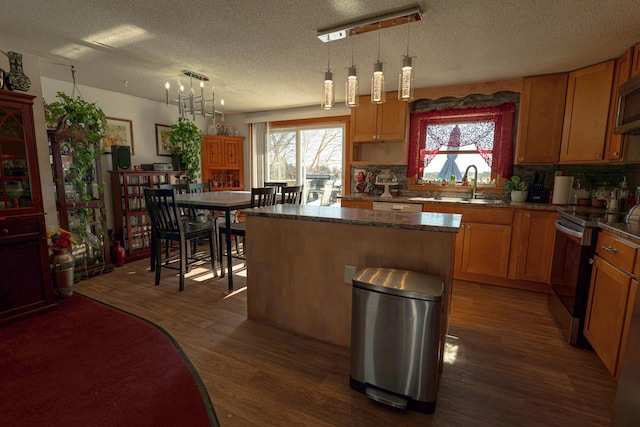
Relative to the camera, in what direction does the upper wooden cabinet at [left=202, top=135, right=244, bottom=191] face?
facing the viewer

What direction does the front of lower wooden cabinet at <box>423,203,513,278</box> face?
toward the camera

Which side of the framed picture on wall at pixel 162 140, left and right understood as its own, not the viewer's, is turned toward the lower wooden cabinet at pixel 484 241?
front

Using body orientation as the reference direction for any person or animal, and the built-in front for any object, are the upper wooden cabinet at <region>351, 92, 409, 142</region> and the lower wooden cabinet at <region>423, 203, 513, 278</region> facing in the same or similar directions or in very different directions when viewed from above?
same or similar directions

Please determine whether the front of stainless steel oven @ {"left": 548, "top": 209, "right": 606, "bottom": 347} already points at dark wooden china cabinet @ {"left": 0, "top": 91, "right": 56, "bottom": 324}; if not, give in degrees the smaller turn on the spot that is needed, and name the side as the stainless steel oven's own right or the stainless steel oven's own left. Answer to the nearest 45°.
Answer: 0° — it already faces it

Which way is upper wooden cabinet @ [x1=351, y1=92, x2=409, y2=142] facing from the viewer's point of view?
toward the camera

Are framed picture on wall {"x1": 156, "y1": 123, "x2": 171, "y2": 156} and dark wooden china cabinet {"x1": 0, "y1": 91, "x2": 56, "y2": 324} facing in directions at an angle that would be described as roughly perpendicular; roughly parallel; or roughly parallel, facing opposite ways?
roughly parallel

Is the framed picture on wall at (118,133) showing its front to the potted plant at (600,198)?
yes

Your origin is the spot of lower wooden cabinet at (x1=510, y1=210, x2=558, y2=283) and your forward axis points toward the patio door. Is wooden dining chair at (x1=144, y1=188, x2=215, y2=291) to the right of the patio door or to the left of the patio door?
left

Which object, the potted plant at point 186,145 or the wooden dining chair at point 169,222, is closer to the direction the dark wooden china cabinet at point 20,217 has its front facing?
the wooden dining chair

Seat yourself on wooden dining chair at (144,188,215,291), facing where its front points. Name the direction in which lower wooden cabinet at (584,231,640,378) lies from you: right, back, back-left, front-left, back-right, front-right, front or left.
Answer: right

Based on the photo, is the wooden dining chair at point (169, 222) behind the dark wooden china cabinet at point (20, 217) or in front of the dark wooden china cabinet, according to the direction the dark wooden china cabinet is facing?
in front

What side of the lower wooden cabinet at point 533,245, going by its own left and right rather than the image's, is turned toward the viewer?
front

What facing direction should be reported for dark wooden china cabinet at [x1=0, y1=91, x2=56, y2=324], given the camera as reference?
facing the viewer and to the right of the viewer

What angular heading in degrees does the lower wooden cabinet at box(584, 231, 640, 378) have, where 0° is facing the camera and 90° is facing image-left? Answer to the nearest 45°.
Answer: approximately 45°

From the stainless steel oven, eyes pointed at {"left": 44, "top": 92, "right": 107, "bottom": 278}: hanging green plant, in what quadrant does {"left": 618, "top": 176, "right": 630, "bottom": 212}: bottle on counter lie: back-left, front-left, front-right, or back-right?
back-right

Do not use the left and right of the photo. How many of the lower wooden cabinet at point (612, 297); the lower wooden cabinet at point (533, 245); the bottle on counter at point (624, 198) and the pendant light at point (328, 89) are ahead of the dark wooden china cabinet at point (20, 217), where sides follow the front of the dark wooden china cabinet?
4

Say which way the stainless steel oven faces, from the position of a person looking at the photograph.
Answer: facing the viewer and to the left of the viewer
